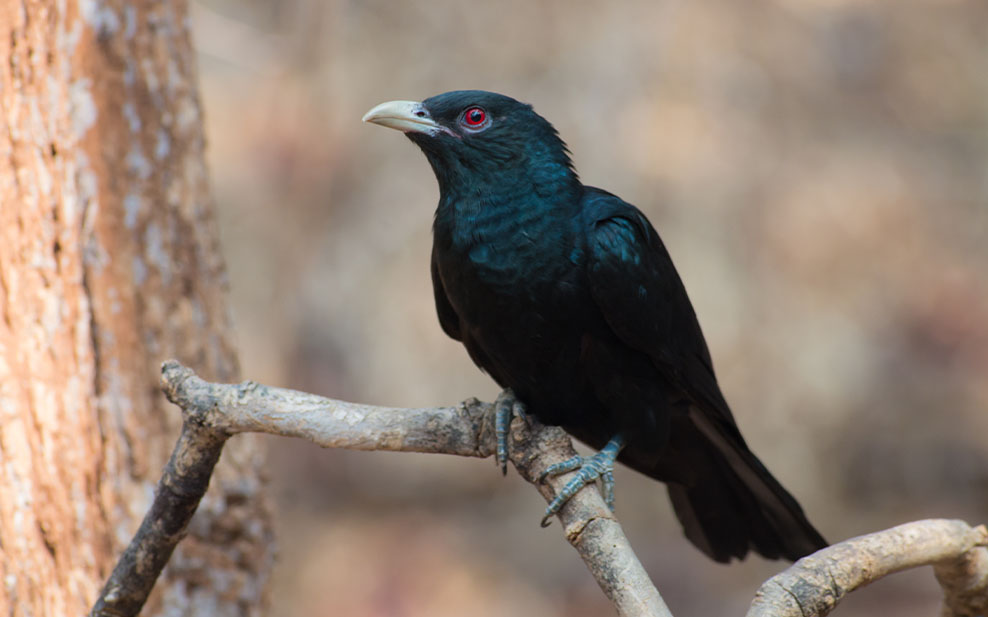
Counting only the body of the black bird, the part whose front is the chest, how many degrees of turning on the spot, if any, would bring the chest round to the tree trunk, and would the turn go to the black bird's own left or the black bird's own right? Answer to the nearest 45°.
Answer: approximately 45° to the black bird's own right

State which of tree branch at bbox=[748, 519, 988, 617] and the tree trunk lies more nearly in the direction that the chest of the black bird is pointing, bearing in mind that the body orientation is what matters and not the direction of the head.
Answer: the tree trunk

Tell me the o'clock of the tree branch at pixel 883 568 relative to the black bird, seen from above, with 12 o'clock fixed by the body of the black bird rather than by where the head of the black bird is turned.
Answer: The tree branch is roughly at 8 o'clock from the black bird.

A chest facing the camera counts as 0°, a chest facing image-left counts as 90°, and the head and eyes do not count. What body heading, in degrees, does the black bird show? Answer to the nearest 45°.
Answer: approximately 45°
